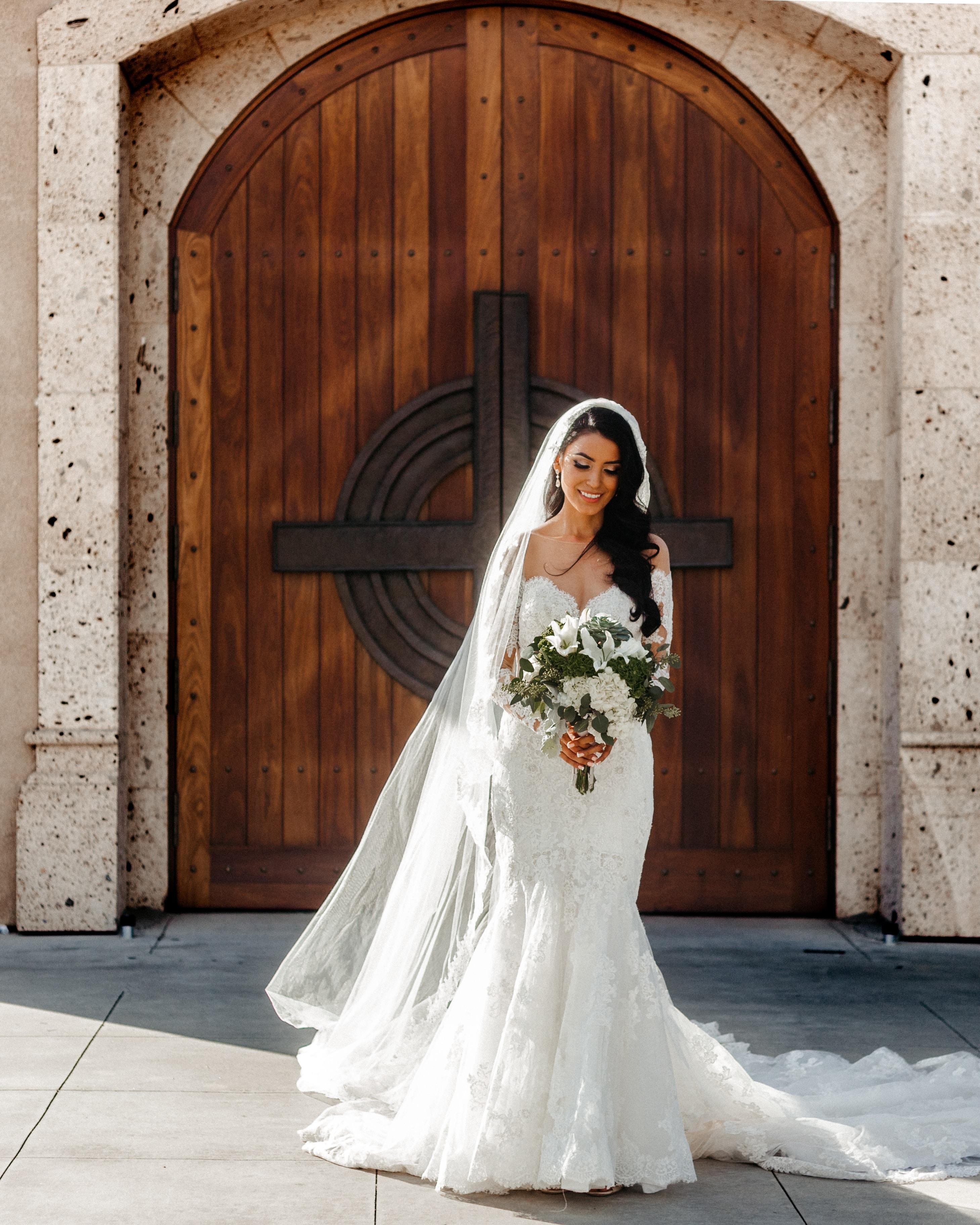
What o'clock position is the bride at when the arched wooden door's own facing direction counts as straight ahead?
The bride is roughly at 12 o'clock from the arched wooden door.

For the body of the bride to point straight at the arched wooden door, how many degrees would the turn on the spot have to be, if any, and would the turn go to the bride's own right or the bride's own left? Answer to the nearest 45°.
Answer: approximately 180°

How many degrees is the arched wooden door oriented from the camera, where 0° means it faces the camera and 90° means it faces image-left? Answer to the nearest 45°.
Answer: approximately 0°

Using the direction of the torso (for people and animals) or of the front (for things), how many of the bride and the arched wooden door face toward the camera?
2
